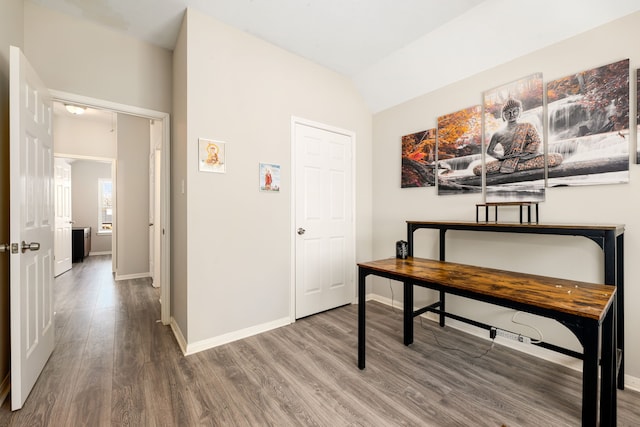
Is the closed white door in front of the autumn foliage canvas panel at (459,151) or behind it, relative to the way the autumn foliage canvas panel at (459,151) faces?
in front

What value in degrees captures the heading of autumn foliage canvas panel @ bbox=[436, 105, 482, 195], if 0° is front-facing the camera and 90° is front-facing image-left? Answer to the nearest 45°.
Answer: approximately 45°

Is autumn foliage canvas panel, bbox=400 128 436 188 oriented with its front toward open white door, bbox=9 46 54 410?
yes

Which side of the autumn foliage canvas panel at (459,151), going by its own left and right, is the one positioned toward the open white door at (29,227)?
front

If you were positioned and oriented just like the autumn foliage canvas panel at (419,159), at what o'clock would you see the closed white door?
The closed white door is roughly at 1 o'clock from the autumn foliage canvas panel.

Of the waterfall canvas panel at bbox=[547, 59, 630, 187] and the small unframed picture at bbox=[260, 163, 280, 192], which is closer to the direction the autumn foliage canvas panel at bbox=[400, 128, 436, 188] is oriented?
the small unframed picture

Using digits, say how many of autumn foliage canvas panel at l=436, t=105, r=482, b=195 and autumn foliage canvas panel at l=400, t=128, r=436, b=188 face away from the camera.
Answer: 0

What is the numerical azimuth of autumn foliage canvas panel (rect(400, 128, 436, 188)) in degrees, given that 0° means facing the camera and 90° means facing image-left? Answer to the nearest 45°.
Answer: approximately 45°

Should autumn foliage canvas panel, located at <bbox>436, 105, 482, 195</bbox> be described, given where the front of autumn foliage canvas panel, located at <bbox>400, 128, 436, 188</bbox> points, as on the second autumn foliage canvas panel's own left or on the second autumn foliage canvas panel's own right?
on the second autumn foliage canvas panel's own left
